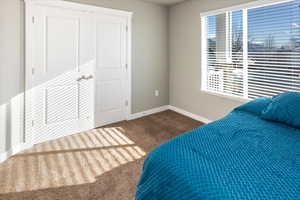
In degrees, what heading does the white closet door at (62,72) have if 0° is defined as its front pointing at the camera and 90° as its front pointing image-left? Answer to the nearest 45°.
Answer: approximately 315°

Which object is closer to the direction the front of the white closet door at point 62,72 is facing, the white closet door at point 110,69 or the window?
the window

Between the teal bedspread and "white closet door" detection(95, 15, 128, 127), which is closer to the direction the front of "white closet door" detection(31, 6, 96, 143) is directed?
the teal bedspread

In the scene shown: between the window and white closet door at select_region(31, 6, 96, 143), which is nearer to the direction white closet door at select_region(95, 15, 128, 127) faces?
the window

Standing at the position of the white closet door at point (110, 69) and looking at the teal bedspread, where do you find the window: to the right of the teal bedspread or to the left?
left

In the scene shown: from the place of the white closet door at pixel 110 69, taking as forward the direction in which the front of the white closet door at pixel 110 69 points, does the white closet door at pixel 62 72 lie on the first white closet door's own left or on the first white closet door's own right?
on the first white closet door's own right
